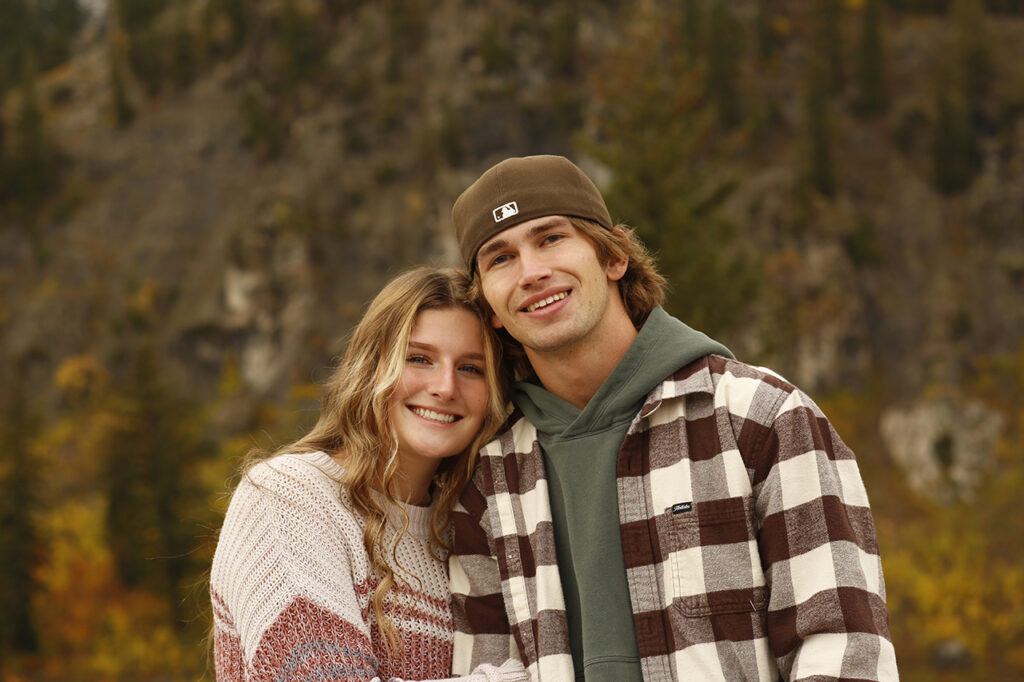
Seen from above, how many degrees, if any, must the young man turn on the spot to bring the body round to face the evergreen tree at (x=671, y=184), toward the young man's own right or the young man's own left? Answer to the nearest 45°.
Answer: approximately 135° to the young man's own right

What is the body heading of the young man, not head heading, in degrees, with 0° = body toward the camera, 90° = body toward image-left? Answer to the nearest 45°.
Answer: approximately 45°

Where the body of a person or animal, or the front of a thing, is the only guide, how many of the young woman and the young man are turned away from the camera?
0

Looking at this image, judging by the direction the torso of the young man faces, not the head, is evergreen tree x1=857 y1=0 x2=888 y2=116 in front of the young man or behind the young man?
behind

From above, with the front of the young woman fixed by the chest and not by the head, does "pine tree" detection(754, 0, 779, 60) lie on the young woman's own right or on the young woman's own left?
on the young woman's own left

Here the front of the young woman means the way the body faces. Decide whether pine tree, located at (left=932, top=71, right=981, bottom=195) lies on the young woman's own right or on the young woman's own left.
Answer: on the young woman's own left

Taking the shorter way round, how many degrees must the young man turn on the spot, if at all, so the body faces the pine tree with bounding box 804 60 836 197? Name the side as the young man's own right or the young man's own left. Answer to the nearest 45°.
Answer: approximately 135° to the young man's own right

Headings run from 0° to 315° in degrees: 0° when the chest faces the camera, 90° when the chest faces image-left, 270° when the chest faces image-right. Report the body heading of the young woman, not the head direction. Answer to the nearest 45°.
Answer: approximately 315°
